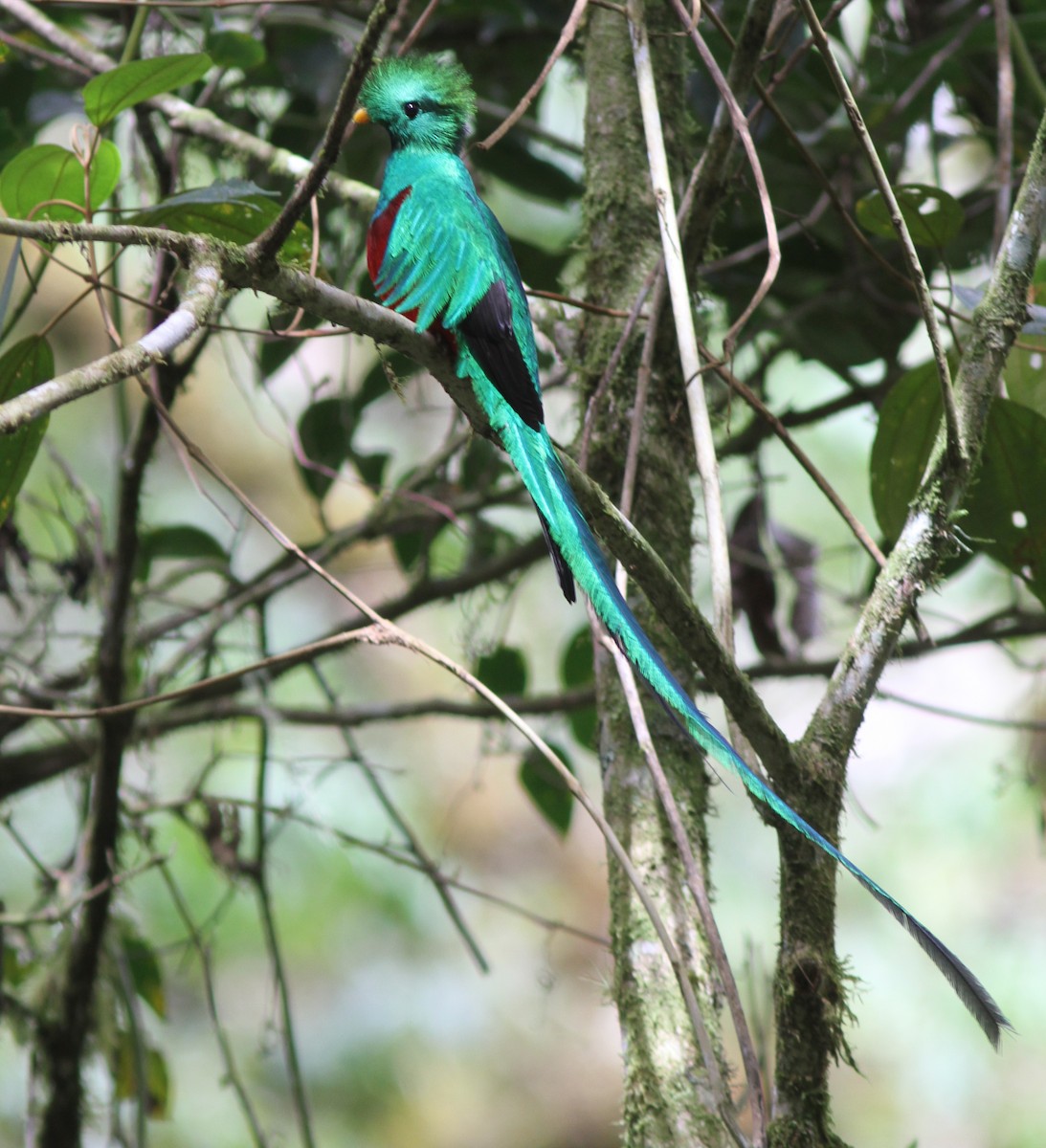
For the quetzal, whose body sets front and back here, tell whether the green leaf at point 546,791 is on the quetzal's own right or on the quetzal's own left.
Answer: on the quetzal's own right

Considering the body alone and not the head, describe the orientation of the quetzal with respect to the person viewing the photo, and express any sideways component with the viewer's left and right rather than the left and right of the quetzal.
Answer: facing to the left of the viewer

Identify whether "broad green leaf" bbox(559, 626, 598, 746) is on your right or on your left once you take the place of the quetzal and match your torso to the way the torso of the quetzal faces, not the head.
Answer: on your right
